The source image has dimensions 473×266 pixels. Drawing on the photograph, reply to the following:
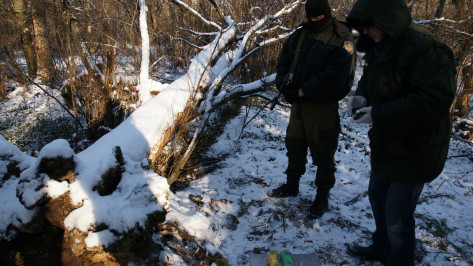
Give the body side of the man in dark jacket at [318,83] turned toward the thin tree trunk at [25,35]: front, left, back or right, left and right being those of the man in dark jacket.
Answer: right

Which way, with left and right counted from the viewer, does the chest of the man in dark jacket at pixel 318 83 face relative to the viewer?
facing the viewer and to the left of the viewer

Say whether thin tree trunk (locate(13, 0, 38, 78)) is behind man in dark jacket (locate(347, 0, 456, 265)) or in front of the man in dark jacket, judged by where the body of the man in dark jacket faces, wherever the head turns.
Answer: in front

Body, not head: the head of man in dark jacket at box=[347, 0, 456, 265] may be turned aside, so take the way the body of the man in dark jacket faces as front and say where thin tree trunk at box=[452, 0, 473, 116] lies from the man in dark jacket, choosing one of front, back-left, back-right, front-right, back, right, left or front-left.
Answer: right

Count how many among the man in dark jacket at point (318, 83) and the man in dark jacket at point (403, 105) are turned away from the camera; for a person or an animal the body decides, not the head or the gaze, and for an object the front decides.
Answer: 0

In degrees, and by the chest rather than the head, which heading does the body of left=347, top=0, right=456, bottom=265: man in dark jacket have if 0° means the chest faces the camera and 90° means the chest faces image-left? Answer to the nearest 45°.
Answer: approximately 90°

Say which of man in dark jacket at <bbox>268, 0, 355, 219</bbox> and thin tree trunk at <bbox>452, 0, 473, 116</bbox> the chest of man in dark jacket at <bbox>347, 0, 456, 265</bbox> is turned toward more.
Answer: the man in dark jacket

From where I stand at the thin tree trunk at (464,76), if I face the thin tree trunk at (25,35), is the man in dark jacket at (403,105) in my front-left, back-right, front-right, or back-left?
front-left
